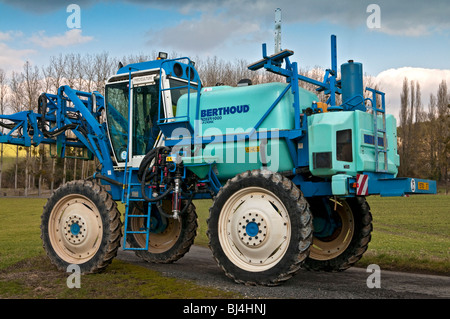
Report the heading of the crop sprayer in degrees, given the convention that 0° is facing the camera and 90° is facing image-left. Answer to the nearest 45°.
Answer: approximately 135°
